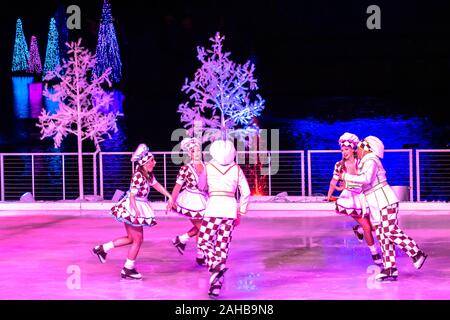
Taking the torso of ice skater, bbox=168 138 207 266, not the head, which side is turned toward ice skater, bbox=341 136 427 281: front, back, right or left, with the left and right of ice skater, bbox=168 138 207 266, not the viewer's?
front

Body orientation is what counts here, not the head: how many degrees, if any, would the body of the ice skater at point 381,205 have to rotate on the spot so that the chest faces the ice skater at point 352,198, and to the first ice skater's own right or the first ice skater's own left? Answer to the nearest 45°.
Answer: approximately 45° to the first ice skater's own right

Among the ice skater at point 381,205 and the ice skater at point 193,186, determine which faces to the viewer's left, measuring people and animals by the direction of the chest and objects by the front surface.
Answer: the ice skater at point 381,205

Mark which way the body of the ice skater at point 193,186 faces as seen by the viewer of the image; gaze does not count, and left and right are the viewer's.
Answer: facing the viewer and to the right of the viewer

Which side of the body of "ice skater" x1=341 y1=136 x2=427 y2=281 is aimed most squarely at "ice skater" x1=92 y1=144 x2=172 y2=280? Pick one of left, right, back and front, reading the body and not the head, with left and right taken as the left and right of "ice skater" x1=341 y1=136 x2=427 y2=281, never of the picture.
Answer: front

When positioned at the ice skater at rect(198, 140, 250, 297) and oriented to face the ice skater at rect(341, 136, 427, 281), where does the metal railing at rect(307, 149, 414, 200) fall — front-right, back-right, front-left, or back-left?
front-left

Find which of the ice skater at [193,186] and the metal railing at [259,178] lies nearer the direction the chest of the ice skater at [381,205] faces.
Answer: the ice skater

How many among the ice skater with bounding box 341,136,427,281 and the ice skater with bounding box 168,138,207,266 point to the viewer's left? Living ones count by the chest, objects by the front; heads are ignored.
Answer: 1

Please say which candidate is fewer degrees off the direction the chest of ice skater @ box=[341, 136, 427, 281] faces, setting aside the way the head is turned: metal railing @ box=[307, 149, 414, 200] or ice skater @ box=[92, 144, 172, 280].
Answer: the ice skater

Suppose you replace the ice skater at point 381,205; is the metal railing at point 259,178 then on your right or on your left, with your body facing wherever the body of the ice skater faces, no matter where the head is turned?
on your right

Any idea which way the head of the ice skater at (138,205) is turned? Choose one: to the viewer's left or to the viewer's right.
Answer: to the viewer's right

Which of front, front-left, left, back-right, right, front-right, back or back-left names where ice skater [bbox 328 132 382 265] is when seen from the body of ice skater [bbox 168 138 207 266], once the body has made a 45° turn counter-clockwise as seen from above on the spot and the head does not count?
front

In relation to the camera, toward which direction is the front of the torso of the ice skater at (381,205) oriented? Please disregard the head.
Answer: to the viewer's left

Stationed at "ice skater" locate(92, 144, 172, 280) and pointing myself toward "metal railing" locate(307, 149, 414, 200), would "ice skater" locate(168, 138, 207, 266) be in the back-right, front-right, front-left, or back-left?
front-right

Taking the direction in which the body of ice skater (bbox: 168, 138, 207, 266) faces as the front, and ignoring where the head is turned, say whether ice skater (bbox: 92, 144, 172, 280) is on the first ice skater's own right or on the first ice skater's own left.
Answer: on the first ice skater's own right

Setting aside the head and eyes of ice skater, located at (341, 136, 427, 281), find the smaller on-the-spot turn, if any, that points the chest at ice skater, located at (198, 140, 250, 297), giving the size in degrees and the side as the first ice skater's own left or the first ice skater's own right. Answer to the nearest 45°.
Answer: approximately 45° to the first ice skater's own left

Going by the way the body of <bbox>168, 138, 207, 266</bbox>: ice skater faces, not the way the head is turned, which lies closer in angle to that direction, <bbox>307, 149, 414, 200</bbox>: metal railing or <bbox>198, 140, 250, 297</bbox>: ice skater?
the ice skater

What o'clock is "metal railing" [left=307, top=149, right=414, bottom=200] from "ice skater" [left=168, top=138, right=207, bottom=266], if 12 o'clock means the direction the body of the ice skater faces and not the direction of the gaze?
The metal railing is roughly at 8 o'clock from the ice skater.
